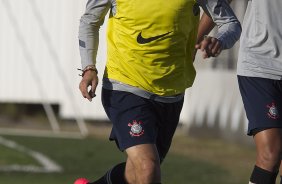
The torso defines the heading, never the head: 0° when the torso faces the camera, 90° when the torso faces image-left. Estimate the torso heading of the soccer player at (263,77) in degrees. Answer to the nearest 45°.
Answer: approximately 315°

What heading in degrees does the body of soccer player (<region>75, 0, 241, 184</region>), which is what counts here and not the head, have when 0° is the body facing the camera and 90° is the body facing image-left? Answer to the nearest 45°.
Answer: approximately 315°

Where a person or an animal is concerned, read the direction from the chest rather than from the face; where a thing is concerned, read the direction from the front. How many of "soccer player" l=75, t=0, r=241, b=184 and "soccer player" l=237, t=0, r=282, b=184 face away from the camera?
0

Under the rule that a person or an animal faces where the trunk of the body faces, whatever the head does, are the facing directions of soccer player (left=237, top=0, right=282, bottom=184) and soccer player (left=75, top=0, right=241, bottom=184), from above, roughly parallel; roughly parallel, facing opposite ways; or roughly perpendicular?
roughly parallel

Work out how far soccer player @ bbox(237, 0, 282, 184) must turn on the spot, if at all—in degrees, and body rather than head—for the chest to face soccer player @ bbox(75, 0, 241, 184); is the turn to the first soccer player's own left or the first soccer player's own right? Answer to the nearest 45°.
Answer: approximately 90° to the first soccer player's own right
